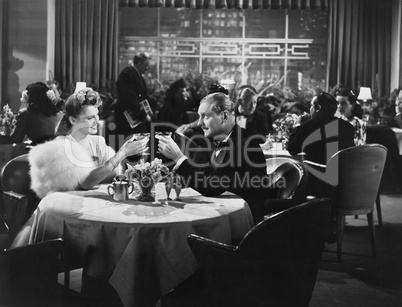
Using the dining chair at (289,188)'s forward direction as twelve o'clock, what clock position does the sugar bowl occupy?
The sugar bowl is roughly at 12 o'clock from the dining chair.

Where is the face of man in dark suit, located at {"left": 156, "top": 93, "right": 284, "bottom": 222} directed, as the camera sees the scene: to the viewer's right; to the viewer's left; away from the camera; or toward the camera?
to the viewer's left

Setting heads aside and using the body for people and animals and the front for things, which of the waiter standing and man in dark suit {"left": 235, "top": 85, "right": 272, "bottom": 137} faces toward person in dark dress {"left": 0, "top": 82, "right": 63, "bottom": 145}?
the man in dark suit

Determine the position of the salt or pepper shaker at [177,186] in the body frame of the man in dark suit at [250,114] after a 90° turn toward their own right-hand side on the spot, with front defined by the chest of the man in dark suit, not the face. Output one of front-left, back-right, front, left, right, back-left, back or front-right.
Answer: back-left

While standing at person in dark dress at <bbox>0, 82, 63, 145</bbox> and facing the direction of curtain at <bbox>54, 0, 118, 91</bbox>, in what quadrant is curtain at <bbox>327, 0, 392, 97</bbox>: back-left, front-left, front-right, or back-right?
front-right

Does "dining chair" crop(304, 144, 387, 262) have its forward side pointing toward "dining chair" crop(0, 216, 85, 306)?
no

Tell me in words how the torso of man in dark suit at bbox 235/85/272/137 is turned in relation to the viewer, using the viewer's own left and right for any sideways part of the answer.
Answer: facing the viewer and to the left of the viewer

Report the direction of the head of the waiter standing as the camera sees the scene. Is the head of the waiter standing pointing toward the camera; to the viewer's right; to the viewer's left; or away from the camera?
to the viewer's right

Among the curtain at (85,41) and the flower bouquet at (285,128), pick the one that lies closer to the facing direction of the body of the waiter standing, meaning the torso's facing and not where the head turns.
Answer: the flower bouquet

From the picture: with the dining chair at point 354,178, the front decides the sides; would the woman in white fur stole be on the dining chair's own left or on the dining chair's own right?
on the dining chair's own left
